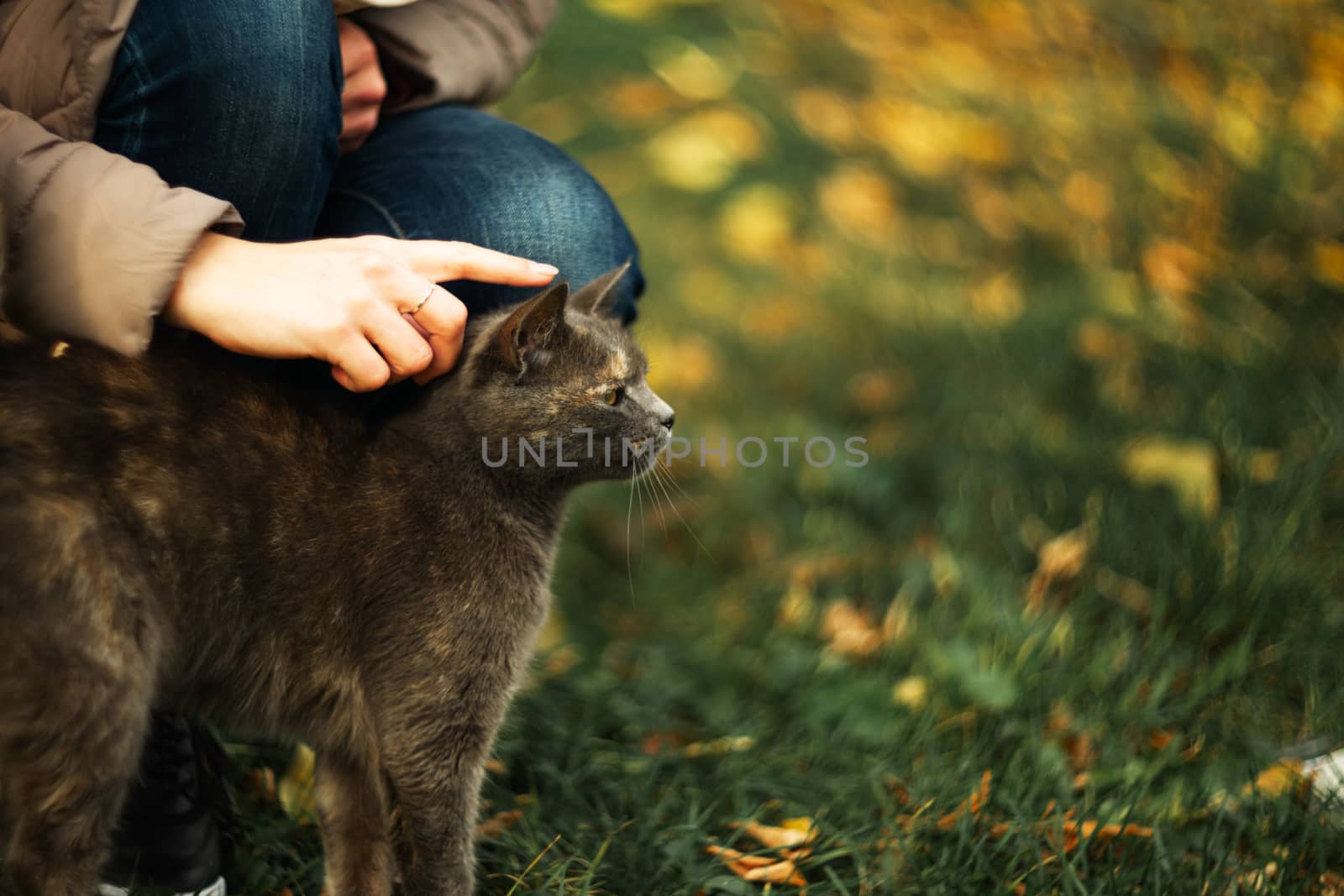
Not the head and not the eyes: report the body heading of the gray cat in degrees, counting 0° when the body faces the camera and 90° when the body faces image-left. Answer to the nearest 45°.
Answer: approximately 270°

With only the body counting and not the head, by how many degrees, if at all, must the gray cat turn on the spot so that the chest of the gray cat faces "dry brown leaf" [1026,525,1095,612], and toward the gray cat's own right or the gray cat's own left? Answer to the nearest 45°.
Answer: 0° — it already faces it
